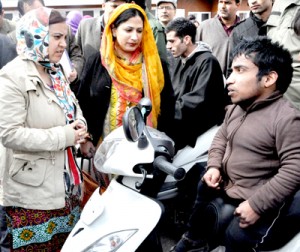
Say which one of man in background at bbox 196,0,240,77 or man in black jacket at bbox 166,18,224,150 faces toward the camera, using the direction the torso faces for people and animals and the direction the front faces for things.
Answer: the man in background

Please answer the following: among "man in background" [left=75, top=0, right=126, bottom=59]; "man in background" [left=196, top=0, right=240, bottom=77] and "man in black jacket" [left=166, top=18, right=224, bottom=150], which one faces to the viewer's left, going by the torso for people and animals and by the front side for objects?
the man in black jacket

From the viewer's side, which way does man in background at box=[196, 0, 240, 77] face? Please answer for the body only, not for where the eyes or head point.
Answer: toward the camera

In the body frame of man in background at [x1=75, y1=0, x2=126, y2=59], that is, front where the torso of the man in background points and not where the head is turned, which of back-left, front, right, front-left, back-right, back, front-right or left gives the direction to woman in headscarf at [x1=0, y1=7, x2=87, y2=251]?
front-right

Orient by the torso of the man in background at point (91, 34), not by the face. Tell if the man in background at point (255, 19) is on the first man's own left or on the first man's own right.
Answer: on the first man's own left

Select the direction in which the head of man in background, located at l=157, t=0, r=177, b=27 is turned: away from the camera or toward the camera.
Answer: toward the camera

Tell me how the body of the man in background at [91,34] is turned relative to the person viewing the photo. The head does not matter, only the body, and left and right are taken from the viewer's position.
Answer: facing the viewer and to the right of the viewer
